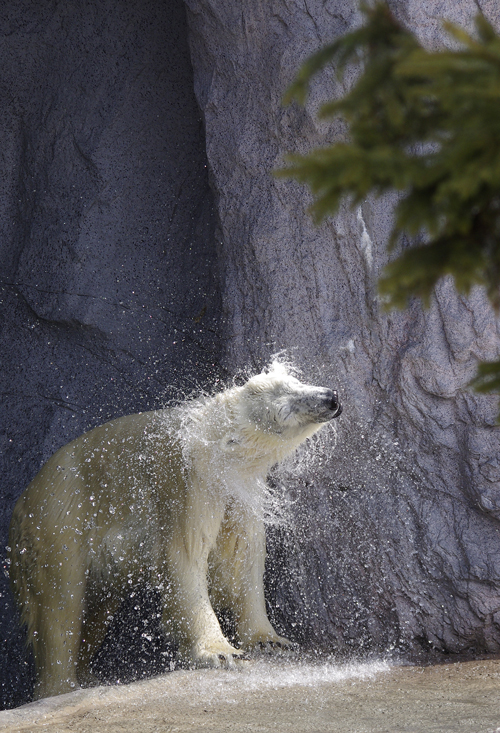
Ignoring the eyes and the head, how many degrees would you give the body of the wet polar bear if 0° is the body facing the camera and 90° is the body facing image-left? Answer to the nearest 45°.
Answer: approximately 270°

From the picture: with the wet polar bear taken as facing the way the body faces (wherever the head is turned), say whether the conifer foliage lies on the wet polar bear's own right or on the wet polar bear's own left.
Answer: on the wet polar bear's own right
